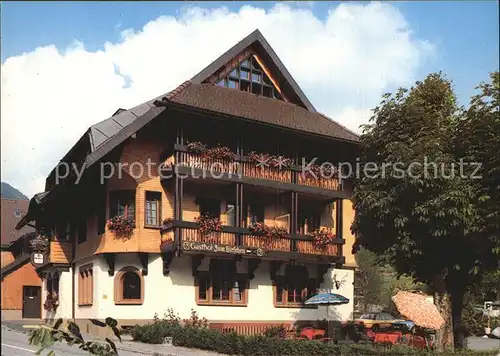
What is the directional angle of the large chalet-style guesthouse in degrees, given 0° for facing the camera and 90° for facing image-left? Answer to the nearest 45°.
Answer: approximately 315°

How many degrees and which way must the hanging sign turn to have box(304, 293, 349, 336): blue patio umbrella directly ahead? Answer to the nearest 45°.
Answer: approximately 45° to its left

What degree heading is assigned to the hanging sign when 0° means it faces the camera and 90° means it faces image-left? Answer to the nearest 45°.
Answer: approximately 0°

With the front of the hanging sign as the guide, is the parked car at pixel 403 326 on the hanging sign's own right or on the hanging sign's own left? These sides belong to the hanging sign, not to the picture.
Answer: on the hanging sign's own left
